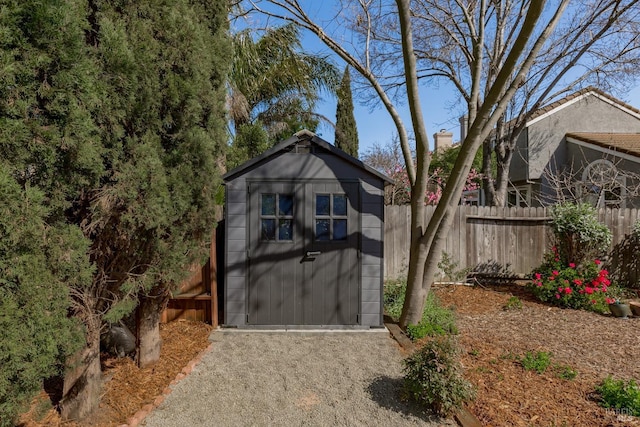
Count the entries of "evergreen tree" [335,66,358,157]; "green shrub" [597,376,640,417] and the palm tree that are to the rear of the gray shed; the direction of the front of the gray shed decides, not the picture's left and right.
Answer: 2

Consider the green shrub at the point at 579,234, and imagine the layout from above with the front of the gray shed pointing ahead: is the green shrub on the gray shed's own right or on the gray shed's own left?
on the gray shed's own left

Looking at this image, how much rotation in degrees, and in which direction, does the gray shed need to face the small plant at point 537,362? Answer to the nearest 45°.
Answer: approximately 45° to its left

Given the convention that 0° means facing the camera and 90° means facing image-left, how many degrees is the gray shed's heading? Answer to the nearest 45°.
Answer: approximately 0°

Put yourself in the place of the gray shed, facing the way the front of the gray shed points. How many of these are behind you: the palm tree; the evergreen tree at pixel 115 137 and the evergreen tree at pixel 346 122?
2

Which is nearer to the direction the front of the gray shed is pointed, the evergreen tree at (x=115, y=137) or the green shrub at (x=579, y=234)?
the evergreen tree

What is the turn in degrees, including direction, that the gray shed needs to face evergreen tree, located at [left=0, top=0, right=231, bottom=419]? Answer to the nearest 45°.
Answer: approximately 45° to its right

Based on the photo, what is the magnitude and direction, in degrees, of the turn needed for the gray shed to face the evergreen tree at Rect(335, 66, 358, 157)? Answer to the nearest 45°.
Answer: approximately 180°

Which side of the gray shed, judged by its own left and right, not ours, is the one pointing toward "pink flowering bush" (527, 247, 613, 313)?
left

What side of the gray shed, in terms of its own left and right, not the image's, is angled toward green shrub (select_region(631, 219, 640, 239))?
left

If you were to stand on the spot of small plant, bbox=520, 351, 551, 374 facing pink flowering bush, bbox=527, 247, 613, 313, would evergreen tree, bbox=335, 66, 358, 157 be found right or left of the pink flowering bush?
left

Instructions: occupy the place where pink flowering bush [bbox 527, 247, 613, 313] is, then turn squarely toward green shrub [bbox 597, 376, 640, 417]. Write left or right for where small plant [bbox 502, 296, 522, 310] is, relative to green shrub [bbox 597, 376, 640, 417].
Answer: right
